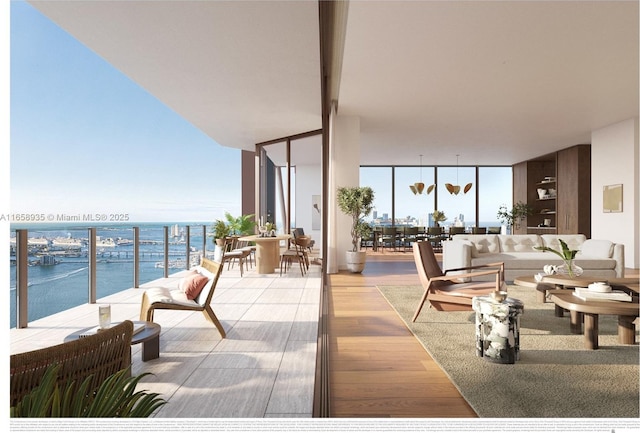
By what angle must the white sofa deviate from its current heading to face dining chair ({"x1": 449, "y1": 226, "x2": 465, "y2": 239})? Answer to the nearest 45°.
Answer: approximately 180°

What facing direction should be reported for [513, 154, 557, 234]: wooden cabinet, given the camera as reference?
facing the viewer and to the left of the viewer

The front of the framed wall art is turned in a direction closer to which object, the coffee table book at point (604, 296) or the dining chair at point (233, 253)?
the dining chair

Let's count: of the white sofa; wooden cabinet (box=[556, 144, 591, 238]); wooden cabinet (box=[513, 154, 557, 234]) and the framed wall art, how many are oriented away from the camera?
0

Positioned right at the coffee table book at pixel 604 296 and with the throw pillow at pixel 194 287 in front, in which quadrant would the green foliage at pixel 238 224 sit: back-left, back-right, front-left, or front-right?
front-right

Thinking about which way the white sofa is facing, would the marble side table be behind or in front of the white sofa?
in front

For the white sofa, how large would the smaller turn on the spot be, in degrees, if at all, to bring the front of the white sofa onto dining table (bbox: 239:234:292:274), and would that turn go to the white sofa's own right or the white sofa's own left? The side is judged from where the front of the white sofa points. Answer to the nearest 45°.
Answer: approximately 90° to the white sofa's own right

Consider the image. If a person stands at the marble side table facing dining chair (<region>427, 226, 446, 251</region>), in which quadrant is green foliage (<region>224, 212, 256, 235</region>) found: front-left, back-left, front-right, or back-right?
front-left

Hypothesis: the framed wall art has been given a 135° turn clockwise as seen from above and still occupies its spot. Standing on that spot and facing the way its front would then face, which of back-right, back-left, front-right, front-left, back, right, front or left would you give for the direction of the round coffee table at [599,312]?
back

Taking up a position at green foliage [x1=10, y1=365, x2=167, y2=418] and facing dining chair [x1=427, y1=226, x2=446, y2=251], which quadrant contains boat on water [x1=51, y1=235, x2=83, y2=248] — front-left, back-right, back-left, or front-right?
front-left

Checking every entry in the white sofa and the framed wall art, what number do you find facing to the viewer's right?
0

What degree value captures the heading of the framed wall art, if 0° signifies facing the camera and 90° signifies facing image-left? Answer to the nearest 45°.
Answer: approximately 45°

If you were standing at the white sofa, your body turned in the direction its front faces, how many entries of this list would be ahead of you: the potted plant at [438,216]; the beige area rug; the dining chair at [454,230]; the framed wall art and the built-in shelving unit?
1

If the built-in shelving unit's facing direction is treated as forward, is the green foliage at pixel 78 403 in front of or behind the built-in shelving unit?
in front

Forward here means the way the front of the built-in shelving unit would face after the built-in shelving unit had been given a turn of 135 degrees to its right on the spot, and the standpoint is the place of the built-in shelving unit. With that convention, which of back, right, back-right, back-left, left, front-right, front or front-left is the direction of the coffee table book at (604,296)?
back

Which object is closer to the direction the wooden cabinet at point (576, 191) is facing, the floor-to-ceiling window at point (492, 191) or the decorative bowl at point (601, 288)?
the decorative bowl

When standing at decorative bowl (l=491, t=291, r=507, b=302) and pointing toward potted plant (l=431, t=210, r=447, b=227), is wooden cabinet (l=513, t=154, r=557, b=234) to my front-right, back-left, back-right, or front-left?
front-right

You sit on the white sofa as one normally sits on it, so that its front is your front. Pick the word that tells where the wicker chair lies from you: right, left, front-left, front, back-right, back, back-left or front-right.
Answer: front

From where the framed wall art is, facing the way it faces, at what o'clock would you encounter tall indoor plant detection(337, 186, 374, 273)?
The tall indoor plant is roughly at 12 o'clock from the framed wall art.

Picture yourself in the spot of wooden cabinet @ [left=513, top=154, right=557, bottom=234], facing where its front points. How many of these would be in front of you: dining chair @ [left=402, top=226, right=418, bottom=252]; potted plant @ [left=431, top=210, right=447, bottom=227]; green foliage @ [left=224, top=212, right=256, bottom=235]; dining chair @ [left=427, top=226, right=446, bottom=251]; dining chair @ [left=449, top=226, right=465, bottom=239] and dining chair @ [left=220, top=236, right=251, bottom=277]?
6
